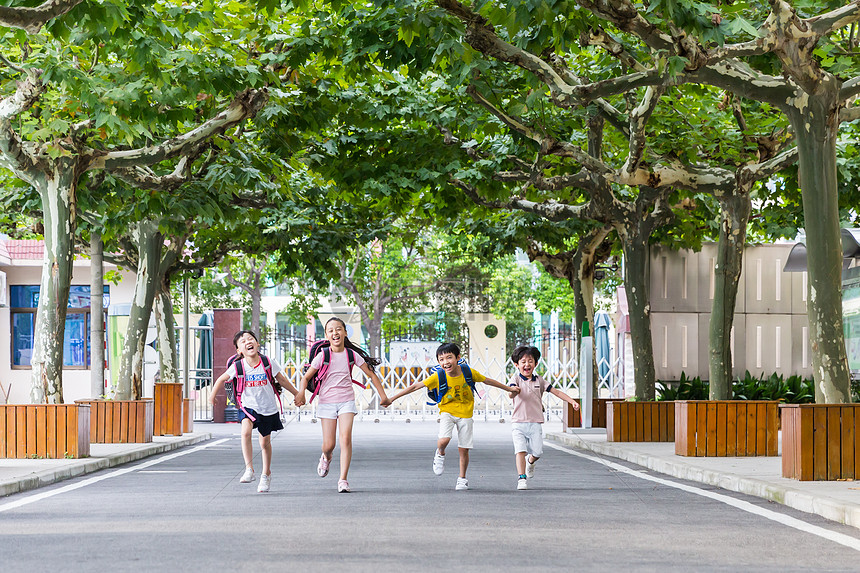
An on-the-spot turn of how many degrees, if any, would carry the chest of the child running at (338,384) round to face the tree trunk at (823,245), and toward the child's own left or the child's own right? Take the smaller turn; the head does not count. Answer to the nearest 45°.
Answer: approximately 90° to the child's own left

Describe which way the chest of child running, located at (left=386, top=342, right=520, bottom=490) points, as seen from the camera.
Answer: toward the camera

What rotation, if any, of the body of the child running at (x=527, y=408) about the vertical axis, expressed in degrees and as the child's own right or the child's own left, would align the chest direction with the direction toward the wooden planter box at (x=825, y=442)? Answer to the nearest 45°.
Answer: approximately 90° to the child's own left

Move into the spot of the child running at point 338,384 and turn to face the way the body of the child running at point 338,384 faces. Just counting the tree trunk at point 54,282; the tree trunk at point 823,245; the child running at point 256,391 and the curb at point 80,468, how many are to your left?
1

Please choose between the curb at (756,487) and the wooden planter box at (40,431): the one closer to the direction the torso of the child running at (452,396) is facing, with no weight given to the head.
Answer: the curb

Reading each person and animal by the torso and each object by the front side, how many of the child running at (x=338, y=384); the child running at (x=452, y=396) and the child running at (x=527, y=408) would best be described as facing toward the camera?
3

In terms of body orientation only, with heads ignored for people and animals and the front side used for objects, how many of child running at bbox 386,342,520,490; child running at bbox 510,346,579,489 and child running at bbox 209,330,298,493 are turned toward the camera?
3

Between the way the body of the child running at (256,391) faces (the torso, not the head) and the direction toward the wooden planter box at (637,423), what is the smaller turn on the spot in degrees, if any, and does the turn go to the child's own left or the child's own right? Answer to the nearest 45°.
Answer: approximately 135° to the child's own left

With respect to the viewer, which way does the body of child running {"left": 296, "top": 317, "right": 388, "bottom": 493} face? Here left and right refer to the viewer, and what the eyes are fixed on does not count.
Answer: facing the viewer

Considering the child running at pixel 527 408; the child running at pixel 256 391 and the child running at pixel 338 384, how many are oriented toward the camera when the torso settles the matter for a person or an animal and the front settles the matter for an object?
3

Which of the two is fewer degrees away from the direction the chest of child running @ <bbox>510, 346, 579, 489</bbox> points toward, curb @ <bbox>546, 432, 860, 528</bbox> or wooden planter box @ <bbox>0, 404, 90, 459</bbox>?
the curb

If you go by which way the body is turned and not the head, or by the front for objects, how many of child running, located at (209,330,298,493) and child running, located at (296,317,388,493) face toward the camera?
2

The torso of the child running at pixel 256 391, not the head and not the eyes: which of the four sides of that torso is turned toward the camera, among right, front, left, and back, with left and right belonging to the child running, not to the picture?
front

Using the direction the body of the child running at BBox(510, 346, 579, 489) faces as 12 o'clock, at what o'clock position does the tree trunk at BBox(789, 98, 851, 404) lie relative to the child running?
The tree trunk is roughly at 9 o'clock from the child running.

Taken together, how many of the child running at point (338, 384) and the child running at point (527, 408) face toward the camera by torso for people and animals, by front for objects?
2

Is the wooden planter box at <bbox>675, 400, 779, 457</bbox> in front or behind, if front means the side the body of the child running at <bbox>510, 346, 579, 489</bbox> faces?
behind
